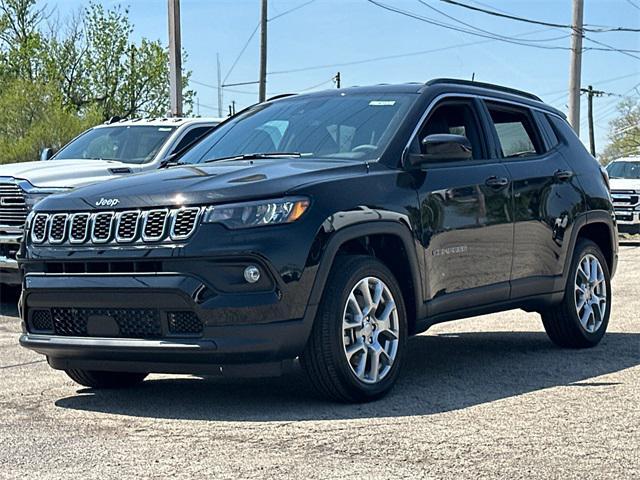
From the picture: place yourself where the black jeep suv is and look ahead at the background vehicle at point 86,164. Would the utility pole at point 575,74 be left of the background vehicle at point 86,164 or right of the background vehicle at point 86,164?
right

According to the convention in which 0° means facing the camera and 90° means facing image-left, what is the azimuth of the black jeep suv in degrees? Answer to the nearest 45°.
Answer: approximately 45°

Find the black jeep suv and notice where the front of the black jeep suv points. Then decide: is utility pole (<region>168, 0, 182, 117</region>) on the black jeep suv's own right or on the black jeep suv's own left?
on the black jeep suv's own right

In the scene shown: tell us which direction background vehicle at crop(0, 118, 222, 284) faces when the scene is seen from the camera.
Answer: facing the viewer and to the left of the viewer

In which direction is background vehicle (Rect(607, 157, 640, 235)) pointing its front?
toward the camera

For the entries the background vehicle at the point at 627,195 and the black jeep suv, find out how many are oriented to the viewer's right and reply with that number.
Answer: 0

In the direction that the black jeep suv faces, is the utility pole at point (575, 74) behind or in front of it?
behind

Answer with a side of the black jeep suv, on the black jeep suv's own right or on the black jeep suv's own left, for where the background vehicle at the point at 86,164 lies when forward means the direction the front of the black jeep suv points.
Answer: on the black jeep suv's own right

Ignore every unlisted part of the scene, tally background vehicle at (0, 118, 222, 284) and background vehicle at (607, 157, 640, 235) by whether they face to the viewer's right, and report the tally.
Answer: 0

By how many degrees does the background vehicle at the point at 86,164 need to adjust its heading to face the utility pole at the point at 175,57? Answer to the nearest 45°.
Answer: approximately 135° to its right

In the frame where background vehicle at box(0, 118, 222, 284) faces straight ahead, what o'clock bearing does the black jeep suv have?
The black jeep suv is roughly at 10 o'clock from the background vehicle.
